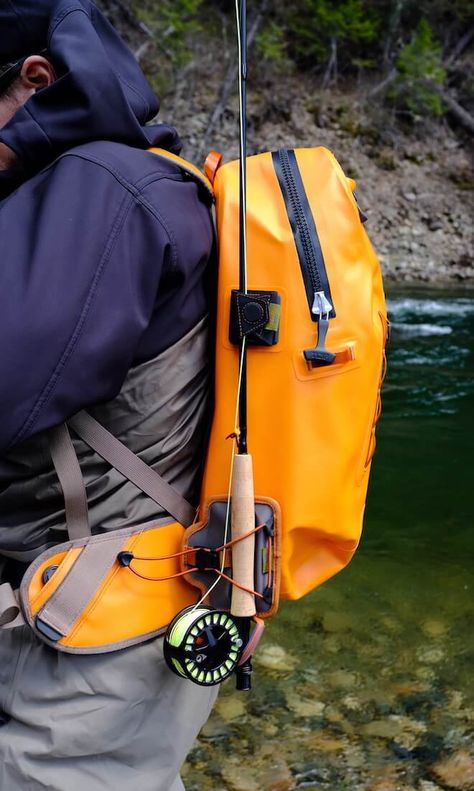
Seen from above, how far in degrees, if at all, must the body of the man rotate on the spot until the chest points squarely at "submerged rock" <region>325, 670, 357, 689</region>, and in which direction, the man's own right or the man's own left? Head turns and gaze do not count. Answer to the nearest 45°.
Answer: approximately 135° to the man's own right

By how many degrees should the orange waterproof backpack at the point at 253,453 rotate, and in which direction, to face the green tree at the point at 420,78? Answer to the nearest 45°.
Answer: approximately 90° to its left

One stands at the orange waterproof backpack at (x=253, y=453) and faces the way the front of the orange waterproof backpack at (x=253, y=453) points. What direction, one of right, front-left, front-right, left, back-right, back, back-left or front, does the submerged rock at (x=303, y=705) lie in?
left

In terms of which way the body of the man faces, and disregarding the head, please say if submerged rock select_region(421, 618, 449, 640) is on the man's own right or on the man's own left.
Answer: on the man's own right

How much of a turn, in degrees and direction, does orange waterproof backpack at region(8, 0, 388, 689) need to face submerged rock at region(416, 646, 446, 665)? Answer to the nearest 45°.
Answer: approximately 45° to its left

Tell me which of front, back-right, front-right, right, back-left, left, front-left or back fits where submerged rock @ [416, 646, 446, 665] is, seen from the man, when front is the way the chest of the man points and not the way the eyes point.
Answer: back-right

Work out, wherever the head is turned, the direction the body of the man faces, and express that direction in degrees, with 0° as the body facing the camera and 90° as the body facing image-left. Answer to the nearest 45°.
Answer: approximately 90°

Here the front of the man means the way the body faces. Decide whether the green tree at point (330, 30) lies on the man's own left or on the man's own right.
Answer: on the man's own right

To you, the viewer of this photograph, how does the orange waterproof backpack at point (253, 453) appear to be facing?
facing to the right of the viewer

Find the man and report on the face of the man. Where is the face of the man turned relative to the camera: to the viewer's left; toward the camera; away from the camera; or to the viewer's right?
to the viewer's left
